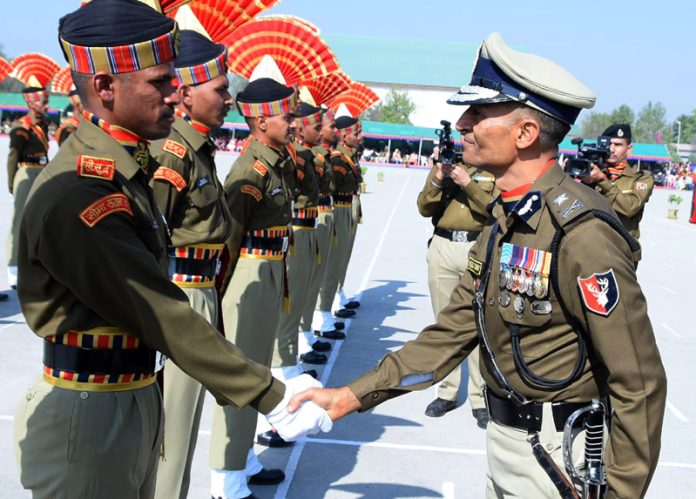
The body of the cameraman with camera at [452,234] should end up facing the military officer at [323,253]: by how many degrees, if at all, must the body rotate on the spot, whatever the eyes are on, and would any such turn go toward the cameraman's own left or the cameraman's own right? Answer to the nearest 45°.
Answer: approximately 135° to the cameraman's own right

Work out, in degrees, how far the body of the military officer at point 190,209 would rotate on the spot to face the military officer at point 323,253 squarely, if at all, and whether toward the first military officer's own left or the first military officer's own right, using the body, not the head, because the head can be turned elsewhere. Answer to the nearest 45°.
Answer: approximately 90° to the first military officer's own left

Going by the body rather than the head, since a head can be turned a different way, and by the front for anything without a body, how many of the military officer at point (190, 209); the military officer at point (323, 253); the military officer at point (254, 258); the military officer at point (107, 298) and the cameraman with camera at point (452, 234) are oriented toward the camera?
1

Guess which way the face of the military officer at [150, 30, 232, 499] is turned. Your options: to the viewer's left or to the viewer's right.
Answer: to the viewer's right

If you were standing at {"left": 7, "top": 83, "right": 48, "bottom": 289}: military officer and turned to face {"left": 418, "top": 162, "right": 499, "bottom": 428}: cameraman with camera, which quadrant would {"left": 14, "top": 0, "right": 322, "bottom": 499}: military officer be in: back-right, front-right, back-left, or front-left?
front-right

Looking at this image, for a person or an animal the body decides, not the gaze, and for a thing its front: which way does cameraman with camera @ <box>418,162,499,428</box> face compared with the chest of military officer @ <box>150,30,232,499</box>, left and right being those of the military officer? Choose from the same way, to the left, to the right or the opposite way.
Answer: to the right

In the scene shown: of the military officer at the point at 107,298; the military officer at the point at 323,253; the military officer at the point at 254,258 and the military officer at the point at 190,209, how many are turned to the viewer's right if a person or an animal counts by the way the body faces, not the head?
4

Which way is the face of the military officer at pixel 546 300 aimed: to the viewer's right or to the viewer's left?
to the viewer's left

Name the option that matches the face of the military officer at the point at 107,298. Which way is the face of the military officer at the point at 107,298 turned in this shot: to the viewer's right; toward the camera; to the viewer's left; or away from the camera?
to the viewer's right

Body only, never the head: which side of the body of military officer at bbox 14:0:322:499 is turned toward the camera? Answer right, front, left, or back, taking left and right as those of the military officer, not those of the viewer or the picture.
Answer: right

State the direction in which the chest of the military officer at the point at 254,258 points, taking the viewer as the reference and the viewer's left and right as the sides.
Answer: facing to the right of the viewer

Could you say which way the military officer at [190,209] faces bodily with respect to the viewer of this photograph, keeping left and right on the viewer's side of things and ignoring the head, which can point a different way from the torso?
facing to the right of the viewer

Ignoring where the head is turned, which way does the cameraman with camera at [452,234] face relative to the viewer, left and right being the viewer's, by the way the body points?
facing the viewer

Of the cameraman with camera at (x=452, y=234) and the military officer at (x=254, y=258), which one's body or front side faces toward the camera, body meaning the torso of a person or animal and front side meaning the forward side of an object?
the cameraman with camera

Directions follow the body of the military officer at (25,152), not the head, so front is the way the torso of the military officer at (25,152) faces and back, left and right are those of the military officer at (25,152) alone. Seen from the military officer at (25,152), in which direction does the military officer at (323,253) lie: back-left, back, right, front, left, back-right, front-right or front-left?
front

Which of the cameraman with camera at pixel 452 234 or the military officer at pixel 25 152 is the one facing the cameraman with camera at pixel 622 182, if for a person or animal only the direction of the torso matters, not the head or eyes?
the military officer
